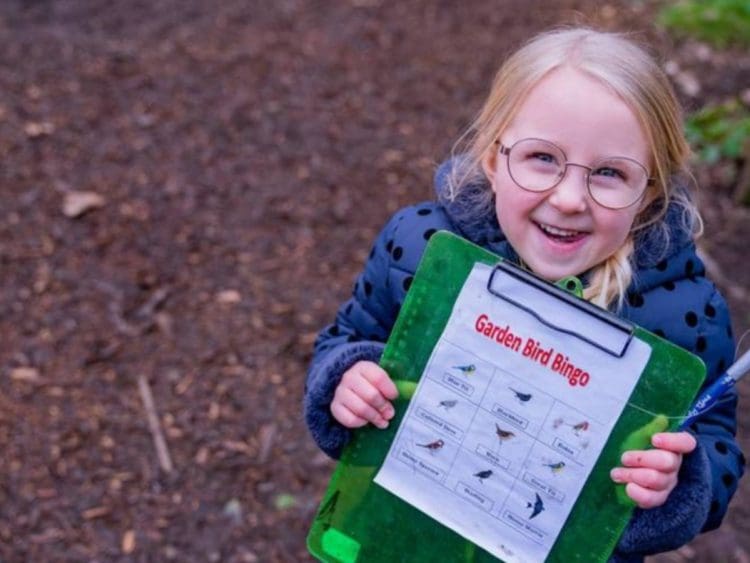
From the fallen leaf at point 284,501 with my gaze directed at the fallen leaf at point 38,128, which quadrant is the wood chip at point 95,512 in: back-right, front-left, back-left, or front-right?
front-left

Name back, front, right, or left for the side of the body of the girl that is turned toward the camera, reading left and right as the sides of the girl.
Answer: front

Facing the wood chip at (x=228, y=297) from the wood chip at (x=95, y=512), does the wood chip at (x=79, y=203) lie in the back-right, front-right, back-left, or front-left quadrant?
front-left

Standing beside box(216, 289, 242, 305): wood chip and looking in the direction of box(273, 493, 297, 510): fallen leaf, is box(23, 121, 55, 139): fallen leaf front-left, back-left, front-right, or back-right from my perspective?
back-right

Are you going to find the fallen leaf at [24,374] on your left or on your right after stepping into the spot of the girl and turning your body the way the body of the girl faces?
on your right

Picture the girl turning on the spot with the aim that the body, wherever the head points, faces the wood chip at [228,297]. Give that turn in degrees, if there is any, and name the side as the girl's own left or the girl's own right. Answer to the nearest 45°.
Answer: approximately 135° to the girl's own right

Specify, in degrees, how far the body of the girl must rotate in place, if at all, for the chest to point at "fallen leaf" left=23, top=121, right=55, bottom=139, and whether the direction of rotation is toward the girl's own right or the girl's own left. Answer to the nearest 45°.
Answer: approximately 135° to the girl's own right
